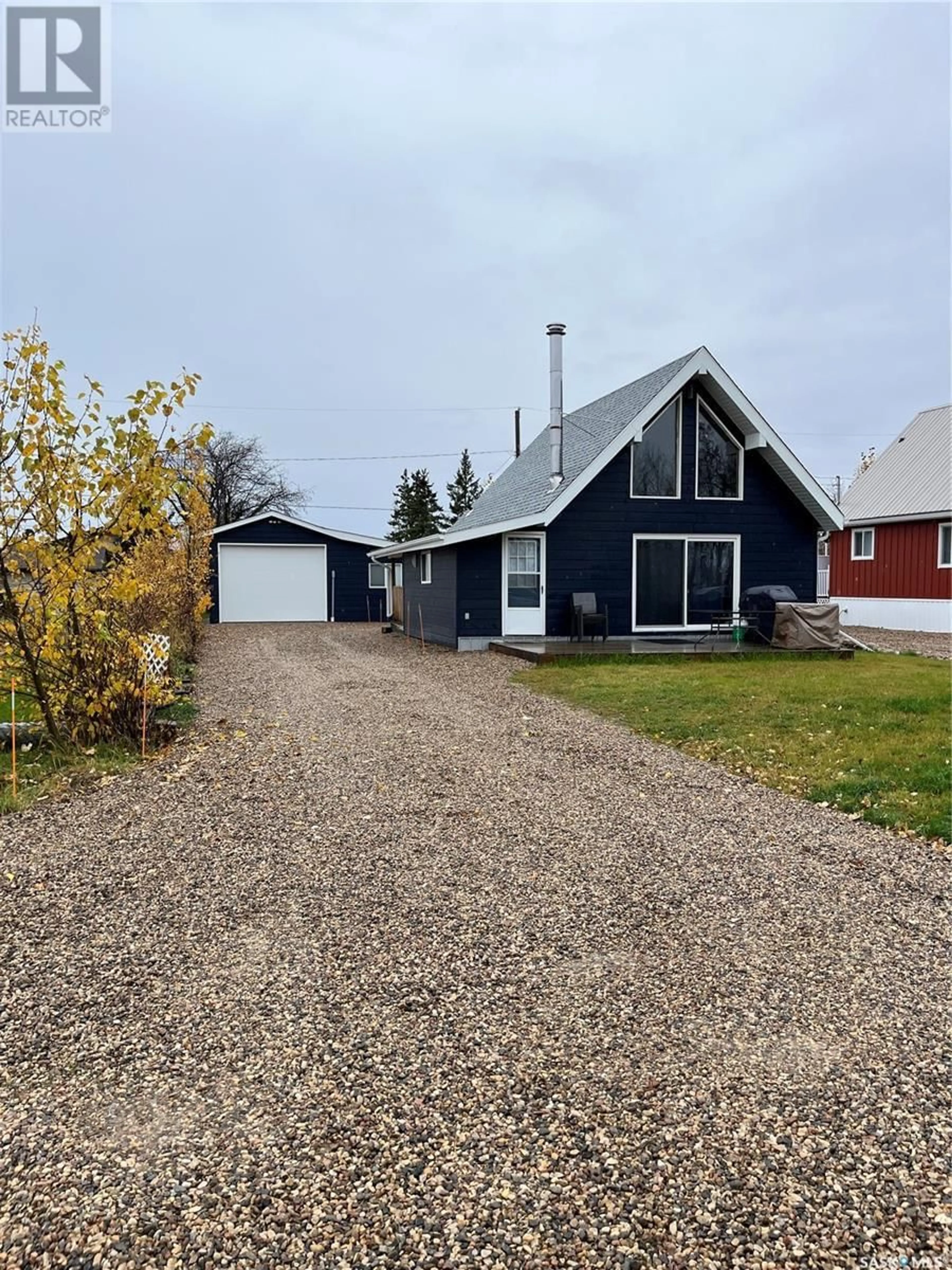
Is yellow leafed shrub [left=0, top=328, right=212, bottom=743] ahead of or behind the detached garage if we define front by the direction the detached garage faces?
ahead

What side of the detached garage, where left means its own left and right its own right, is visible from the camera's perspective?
front

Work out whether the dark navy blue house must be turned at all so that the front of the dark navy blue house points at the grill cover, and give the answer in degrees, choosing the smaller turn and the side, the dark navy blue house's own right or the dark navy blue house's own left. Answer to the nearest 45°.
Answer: approximately 45° to the dark navy blue house's own left

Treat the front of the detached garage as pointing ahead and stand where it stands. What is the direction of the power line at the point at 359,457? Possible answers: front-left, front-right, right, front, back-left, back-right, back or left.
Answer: back

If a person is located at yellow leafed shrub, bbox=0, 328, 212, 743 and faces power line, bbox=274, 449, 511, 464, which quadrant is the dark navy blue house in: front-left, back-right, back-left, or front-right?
front-right

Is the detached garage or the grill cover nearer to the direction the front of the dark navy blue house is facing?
the grill cover

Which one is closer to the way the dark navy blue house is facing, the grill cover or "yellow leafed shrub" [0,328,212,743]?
the yellow leafed shrub

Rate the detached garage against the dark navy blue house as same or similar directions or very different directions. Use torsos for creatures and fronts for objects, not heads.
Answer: same or similar directions

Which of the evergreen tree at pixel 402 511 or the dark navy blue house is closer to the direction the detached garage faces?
the dark navy blue house

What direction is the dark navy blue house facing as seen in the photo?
toward the camera

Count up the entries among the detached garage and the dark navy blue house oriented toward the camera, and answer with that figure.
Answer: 2
